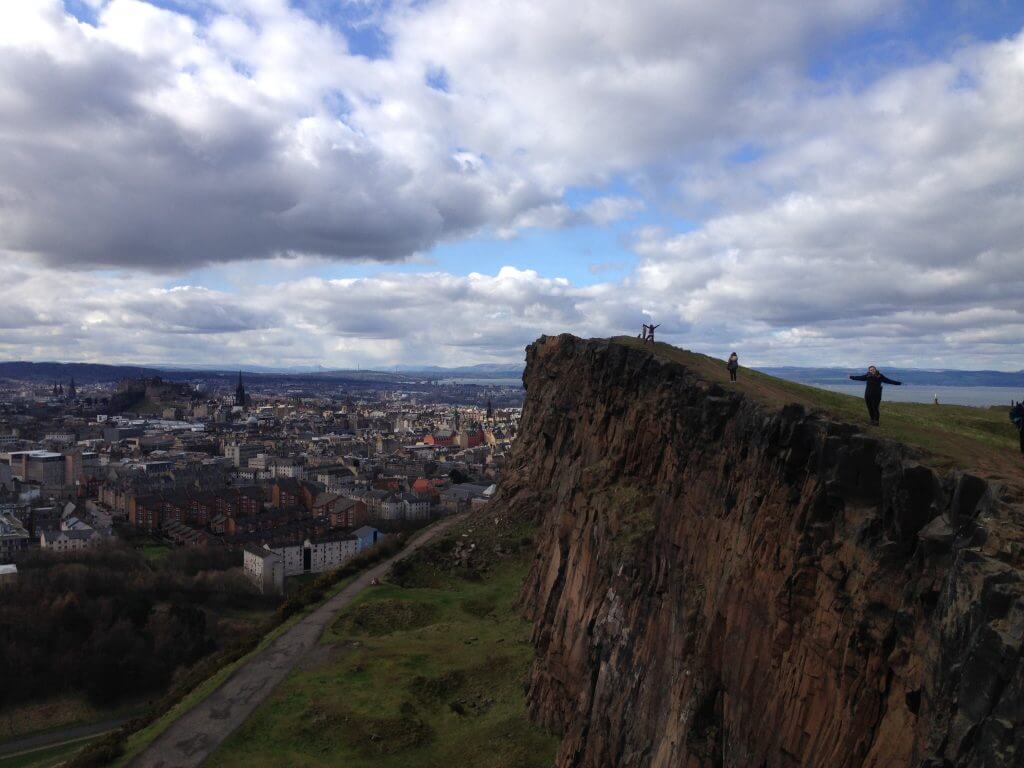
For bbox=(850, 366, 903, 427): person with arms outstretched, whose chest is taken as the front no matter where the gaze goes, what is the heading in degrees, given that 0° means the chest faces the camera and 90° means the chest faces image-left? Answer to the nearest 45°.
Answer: approximately 0°
